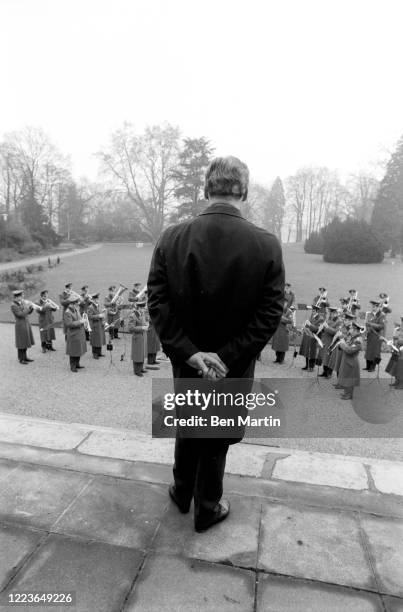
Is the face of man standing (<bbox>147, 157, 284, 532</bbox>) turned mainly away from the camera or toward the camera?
away from the camera

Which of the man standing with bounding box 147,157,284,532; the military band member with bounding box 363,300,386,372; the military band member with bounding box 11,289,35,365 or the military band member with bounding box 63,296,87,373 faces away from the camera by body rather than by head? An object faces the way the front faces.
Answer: the man standing

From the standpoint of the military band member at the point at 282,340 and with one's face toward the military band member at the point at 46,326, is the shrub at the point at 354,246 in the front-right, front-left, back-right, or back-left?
back-right

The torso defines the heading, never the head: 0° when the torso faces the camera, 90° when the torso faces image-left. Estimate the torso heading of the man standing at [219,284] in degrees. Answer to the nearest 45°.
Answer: approximately 180°

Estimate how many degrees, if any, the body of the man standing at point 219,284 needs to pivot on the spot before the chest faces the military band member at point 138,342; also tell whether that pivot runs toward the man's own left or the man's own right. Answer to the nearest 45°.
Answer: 0° — they already face them

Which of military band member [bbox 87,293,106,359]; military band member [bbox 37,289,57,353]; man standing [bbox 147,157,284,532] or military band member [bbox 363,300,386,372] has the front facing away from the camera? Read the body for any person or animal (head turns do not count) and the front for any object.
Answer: the man standing
